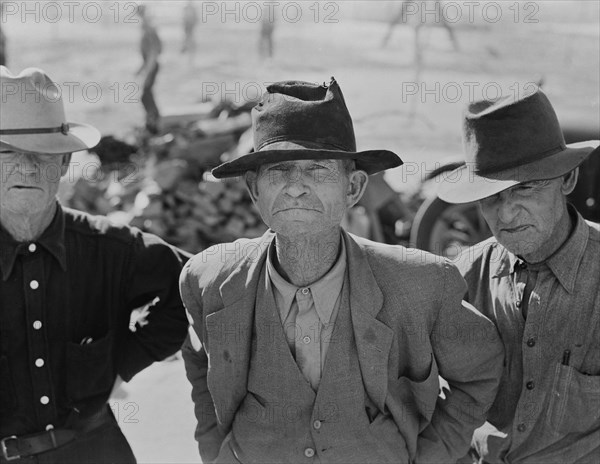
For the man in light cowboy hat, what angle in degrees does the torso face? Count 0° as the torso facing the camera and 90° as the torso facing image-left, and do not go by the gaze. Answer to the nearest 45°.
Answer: approximately 0°

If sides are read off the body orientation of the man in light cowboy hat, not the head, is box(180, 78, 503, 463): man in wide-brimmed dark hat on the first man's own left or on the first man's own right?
on the first man's own left

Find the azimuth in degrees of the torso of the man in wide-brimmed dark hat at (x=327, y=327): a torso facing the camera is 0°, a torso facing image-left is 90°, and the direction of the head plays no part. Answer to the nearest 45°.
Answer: approximately 0°

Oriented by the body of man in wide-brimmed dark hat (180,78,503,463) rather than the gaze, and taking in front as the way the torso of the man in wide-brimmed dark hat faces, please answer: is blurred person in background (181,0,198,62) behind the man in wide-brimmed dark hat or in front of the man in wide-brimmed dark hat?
behind

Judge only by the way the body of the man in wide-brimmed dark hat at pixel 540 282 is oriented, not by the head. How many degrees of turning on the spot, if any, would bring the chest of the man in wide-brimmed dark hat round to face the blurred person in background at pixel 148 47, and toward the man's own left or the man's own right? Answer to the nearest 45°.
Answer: approximately 90° to the man's own right

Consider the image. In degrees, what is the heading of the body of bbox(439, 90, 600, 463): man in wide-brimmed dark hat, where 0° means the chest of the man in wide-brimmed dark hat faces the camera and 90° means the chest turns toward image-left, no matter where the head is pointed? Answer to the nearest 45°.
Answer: approximately 45°

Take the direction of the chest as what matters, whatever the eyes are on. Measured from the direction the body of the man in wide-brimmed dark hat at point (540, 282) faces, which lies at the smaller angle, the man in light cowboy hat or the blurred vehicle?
the man in light cowboy hat

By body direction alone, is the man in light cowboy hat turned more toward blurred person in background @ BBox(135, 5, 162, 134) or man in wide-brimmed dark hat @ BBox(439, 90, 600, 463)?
the man in wide-brimmed dark hat

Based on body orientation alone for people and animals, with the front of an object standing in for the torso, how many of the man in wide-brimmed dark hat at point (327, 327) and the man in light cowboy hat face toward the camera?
2
